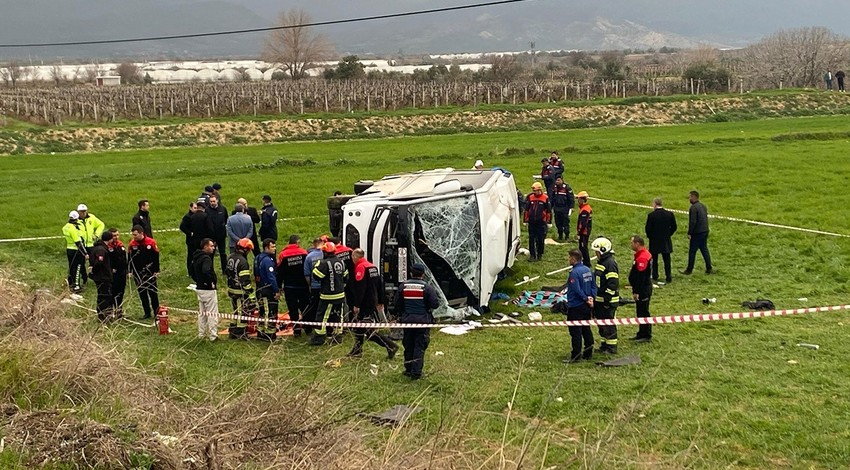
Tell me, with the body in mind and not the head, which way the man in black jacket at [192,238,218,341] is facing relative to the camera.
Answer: to the viewer's right

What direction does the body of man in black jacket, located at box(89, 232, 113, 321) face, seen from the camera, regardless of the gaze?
to the viewer's right

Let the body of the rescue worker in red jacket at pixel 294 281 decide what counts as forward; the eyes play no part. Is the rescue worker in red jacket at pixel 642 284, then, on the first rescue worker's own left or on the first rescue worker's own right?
on the first rescue worker's own right

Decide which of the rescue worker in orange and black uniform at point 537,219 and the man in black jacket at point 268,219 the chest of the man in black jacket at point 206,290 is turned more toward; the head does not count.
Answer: the rescue worker in orange and black uniform

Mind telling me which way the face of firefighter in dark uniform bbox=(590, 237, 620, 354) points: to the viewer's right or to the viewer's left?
to the viewer's left

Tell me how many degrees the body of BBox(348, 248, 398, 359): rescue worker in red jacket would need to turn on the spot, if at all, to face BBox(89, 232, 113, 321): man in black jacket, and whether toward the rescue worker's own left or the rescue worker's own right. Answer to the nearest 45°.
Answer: approximately 45° to the rescue worker's own left

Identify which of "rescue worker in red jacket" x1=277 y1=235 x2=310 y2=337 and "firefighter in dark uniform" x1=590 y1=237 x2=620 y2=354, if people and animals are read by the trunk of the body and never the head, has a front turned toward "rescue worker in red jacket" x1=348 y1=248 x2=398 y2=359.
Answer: the firefighter in dark uniform

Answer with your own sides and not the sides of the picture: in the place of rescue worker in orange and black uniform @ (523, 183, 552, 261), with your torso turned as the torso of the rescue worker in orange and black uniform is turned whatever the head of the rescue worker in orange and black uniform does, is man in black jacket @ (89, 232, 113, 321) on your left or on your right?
on your right

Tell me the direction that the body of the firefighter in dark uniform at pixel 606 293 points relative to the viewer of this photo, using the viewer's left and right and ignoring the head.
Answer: facing to the left of the viewer
